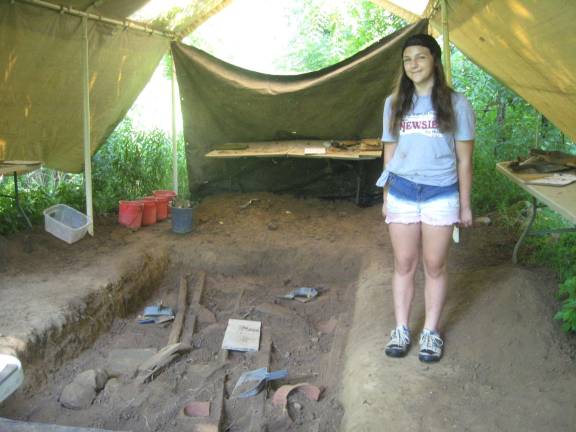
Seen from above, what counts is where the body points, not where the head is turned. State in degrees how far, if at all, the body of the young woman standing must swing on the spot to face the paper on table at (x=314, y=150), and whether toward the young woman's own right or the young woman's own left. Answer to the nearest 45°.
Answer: approximately 180°

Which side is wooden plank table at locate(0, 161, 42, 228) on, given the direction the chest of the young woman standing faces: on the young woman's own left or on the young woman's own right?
on the young woman's own right

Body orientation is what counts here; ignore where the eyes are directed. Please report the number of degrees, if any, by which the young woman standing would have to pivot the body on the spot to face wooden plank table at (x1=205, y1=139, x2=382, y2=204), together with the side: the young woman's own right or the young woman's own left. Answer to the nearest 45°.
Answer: approximately 180°

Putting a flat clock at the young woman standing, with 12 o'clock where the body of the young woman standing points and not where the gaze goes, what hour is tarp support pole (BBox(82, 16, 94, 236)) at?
The tarp support pole is roughly at 4 o'clock from the young woman standing.

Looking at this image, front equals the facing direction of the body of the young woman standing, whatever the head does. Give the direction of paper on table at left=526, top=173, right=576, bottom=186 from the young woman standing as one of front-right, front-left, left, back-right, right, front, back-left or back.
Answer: back-left

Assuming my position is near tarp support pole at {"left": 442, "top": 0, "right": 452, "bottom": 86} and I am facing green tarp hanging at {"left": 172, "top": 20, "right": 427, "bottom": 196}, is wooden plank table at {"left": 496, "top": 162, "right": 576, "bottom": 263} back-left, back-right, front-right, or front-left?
back-left

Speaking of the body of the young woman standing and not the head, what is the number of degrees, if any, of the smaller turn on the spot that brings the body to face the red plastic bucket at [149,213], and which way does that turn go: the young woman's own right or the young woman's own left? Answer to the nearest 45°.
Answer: approximately 135° to the young woman's own right

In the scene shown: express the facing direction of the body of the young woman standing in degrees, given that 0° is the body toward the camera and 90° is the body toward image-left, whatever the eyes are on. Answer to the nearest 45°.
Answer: approximately 0°

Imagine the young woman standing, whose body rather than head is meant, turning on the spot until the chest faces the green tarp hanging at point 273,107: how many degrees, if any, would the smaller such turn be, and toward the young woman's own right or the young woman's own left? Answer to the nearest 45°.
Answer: approximately 135° to the young woman's own right

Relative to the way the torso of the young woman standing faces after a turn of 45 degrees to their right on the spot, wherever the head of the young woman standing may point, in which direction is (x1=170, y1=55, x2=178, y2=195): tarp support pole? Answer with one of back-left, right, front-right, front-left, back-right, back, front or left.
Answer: right
